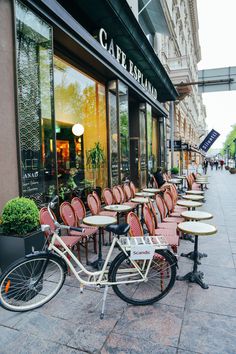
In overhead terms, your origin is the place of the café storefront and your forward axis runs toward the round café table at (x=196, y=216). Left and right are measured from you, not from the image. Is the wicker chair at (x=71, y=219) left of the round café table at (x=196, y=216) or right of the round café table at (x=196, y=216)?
right

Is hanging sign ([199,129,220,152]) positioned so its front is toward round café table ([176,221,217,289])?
yes

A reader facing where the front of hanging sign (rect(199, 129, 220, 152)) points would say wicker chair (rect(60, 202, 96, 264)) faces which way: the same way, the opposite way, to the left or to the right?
to the left

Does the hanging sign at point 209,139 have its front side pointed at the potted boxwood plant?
yes

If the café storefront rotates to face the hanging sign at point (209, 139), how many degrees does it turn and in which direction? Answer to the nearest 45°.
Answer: approximately 90° to its left

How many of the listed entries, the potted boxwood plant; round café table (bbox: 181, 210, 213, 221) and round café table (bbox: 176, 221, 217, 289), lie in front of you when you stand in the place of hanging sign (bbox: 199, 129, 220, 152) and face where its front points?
3

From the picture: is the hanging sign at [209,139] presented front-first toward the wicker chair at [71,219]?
yes

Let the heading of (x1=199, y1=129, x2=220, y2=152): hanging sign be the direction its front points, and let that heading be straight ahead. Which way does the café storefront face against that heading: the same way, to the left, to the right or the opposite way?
to the left

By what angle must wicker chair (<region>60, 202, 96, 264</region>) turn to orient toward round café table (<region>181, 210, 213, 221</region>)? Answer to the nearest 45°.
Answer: approximately 45° to its left

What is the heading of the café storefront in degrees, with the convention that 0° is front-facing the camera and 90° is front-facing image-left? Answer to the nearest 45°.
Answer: approximately 315°
